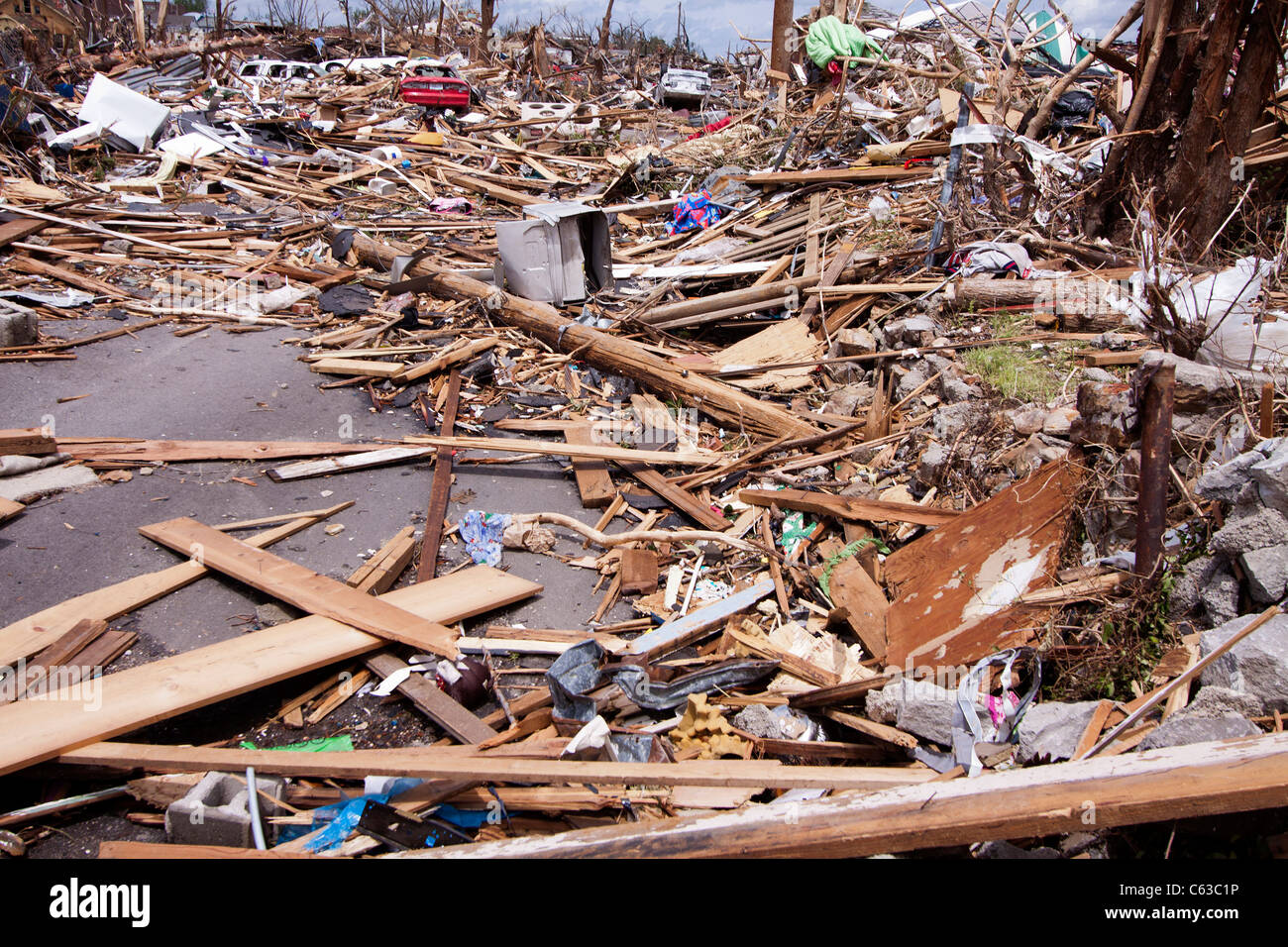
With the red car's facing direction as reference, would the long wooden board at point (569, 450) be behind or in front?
behind

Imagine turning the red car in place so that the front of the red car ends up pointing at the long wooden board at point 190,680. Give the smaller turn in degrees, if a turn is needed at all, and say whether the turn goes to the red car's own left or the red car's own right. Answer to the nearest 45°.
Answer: approximately 180°

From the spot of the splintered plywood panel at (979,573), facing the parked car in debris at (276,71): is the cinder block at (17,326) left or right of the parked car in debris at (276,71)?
left

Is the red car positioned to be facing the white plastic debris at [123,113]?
no

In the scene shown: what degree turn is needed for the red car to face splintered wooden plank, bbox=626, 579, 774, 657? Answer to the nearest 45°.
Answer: approximately 180°

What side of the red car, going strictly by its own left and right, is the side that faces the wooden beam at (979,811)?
back

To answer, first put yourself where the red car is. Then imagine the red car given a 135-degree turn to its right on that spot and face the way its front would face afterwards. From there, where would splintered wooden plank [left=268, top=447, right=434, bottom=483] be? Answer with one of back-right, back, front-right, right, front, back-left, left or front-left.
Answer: front-right

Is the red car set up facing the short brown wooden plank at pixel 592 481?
no

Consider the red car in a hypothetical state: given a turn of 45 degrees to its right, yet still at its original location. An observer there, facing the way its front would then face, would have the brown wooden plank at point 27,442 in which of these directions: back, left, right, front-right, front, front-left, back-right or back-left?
back-right

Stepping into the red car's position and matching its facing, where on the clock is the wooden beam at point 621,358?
The wooden beam is roughly at 6 o'clock from the red car.

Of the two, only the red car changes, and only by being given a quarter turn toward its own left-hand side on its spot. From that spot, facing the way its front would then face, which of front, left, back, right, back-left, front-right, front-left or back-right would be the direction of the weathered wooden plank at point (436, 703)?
left

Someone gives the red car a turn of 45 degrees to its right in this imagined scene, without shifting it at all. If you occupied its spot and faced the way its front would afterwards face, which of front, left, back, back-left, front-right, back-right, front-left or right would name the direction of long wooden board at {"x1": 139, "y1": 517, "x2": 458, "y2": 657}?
back-right

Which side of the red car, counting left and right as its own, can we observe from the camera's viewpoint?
back

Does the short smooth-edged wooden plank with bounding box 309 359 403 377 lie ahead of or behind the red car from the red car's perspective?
behind

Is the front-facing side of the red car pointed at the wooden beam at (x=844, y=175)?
no

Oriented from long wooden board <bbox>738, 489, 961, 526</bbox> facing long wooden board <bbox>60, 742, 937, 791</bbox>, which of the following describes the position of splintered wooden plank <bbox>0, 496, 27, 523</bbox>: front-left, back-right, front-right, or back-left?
front-right
